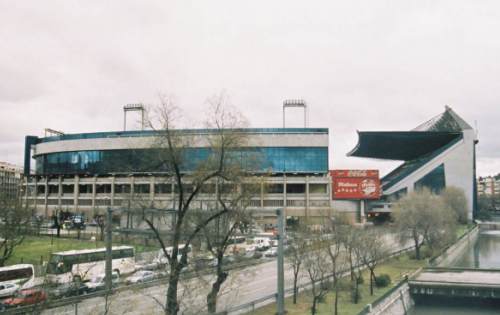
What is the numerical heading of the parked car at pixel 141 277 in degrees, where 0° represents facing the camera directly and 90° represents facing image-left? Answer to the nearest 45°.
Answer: approximately 45°

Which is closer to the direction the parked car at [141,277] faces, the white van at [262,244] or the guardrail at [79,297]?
the guardrail

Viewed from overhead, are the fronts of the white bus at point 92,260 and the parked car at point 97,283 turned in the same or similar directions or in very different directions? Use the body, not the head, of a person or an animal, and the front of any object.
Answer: same or similar directions

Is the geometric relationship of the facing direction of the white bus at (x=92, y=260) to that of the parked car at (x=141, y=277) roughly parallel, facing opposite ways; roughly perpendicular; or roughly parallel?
roughly parallel

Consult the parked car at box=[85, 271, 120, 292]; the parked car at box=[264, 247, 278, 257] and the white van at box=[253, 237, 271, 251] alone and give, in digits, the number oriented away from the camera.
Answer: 0

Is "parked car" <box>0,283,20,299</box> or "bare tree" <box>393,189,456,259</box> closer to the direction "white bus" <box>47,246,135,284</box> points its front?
the parked car

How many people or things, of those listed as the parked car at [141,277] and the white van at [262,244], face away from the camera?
0

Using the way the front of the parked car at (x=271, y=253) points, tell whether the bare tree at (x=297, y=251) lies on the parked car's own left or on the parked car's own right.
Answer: on the parked car's own left

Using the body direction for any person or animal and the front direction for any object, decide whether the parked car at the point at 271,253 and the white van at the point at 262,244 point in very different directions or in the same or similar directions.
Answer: same or similar directions

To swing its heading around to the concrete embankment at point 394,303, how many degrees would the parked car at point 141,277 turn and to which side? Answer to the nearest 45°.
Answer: approximately 135° to its left

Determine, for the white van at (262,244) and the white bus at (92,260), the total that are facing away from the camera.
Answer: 0

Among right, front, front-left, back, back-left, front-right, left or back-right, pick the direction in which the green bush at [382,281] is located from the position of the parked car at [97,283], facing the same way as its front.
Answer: back-left
